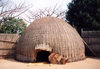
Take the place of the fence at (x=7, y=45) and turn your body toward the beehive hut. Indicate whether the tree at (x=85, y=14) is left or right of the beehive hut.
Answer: left

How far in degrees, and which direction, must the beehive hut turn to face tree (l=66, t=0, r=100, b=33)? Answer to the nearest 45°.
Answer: approximately 135° to its left

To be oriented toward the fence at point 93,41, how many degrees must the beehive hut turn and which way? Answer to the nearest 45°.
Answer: approximately 135° to its left

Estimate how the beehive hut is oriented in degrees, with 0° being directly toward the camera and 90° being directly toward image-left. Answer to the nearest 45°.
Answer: approximately 0°

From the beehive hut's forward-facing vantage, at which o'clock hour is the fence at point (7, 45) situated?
The fence is roughly at 4 o'clock from the beehive hut.

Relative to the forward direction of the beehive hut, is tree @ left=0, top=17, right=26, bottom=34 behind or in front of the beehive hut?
behind
